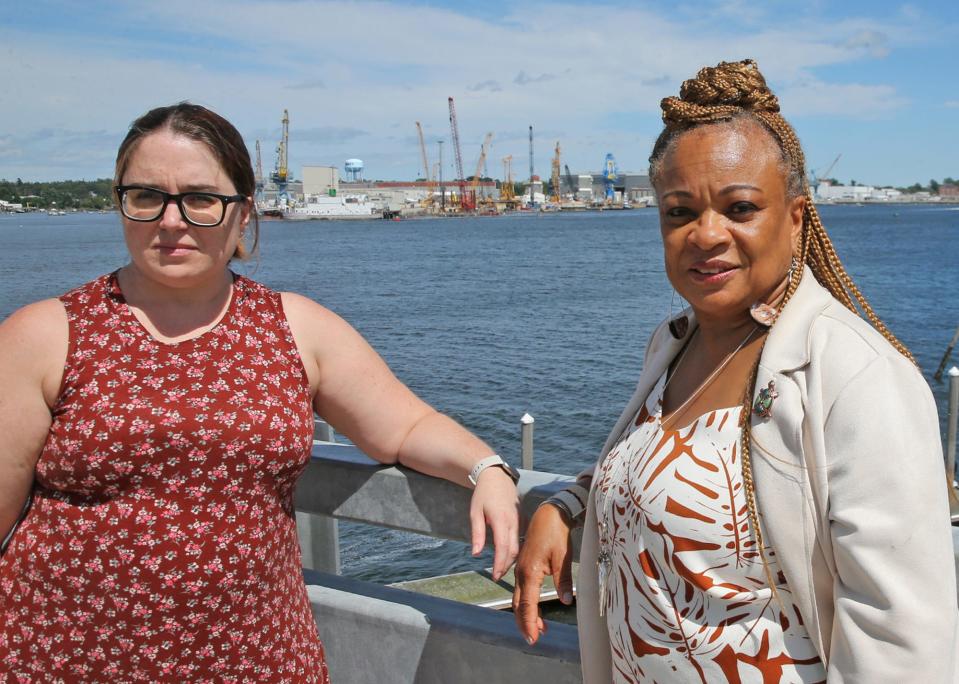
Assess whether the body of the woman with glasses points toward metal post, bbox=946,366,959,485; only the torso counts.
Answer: no

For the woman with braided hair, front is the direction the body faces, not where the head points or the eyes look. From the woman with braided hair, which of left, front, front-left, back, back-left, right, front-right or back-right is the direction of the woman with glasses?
front-right

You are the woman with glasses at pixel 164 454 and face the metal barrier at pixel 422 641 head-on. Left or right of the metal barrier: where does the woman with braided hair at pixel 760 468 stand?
right

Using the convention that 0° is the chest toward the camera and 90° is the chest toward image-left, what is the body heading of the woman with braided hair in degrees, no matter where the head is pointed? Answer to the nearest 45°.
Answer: approximately 45°

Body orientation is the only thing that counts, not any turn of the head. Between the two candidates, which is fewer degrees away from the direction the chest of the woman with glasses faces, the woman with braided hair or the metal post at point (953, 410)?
the woman with braided hair

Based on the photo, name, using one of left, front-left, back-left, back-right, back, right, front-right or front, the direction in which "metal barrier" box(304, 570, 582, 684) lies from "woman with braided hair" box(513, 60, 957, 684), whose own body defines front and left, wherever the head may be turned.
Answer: right

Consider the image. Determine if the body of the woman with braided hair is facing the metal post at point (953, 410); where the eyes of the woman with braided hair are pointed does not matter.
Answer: no

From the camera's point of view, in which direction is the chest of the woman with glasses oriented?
toward the camera

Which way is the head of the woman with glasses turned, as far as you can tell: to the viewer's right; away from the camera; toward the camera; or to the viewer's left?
toward the camera

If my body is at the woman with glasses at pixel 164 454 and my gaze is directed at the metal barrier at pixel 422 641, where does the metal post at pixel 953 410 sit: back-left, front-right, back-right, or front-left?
front-left

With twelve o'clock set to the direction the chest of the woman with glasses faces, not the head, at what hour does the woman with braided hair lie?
The woman with braided hair is roughly at 10 o'clock from the woman with glasses.
